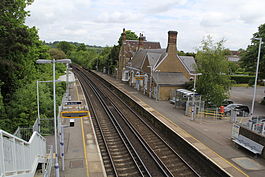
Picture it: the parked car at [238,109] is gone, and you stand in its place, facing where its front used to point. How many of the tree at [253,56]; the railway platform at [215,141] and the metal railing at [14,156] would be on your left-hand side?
2

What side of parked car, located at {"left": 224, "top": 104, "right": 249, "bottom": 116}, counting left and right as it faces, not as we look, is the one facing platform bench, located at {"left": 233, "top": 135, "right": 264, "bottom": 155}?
left

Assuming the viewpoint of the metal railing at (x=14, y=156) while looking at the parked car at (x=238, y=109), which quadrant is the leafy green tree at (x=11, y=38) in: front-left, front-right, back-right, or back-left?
front-left

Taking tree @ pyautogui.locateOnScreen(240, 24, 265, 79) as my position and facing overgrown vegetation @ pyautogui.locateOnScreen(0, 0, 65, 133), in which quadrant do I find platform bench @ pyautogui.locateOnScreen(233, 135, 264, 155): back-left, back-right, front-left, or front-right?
front-left

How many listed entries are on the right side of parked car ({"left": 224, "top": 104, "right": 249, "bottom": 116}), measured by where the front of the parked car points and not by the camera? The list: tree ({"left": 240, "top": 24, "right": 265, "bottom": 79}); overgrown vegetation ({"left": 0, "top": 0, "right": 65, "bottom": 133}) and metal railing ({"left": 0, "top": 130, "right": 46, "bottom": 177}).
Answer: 1

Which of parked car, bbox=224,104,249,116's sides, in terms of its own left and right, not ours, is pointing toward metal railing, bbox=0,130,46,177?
left

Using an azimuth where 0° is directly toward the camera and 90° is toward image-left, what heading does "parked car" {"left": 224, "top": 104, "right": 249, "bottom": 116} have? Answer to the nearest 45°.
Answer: approximately 90°

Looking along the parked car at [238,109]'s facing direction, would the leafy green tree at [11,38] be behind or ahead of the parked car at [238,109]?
ahead

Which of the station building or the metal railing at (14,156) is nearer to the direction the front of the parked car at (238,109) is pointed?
the station building

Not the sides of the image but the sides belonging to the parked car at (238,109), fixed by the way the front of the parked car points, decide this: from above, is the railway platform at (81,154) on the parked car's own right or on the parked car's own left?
on the parked car's own left

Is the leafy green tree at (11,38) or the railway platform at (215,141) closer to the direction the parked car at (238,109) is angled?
the leafy green tree

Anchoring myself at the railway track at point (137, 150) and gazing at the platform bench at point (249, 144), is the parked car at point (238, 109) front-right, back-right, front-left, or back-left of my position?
front-left

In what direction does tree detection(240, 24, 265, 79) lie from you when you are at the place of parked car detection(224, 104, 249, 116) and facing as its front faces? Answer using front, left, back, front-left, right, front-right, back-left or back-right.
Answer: right

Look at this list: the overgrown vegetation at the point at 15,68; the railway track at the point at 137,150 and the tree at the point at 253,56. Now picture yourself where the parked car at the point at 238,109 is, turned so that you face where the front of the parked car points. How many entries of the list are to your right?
1
